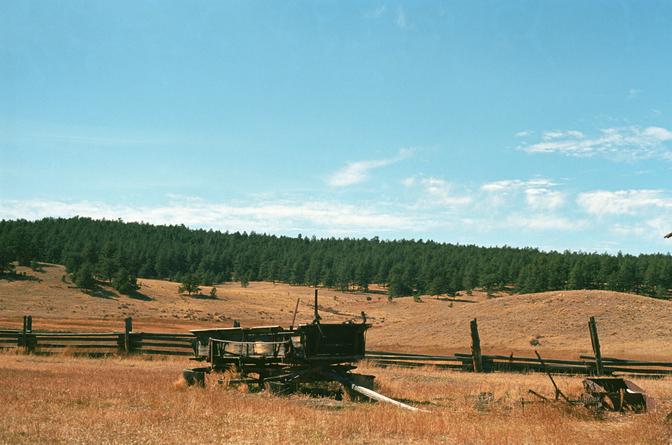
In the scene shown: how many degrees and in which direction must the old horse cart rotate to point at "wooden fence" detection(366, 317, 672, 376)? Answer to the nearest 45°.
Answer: approximately 90° to its left
